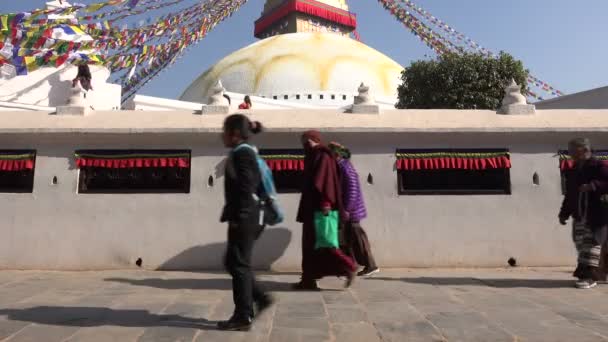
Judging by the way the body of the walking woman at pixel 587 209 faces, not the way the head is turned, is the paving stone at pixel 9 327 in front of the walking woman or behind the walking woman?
in front

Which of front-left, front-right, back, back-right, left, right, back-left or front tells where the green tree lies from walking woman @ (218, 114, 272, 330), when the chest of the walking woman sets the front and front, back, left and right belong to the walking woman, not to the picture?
back-right

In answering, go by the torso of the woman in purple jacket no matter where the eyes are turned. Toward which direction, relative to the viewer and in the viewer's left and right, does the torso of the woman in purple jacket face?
facing to the left of the viewer

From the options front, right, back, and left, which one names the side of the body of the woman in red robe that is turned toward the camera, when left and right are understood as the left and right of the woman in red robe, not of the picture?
left

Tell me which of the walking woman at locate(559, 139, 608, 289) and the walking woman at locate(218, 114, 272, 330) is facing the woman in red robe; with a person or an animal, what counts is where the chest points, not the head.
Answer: the walking woman at locate(559, 139, 608, 289)

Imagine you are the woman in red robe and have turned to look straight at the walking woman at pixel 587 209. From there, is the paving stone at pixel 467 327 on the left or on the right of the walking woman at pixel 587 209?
right

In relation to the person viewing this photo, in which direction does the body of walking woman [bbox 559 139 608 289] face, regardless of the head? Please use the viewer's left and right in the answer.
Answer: facing the viewer and to the left of the viewer

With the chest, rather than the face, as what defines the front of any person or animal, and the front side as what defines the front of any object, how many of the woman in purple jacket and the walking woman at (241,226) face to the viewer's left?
2

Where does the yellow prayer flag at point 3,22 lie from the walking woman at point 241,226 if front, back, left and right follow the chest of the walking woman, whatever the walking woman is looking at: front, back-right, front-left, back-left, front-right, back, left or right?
front-right

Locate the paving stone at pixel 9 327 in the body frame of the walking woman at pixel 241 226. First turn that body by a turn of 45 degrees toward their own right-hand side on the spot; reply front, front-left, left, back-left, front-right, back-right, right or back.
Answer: front-left

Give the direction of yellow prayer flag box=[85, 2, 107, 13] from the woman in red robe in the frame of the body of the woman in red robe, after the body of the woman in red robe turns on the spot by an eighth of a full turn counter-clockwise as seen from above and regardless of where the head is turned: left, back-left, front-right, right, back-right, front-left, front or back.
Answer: right

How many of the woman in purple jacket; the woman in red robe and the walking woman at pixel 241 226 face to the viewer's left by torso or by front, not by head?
3

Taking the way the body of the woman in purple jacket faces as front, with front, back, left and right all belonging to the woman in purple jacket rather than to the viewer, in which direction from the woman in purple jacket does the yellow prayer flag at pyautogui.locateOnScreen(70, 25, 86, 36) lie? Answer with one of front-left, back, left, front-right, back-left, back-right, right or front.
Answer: front-right

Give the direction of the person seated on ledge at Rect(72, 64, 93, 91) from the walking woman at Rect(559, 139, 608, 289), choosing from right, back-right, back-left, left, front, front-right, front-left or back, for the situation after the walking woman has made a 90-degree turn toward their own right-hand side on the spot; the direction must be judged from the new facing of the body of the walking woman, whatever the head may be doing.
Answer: front-left

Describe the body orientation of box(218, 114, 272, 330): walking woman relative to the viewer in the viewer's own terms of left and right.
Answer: facing to the left of the viewer

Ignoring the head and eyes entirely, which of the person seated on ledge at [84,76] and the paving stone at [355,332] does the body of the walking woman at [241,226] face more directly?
the person seated on ledge

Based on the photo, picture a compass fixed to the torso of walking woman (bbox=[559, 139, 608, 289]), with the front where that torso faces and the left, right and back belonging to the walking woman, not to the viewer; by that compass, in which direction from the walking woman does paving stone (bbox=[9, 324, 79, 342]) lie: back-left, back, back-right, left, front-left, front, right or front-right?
front
